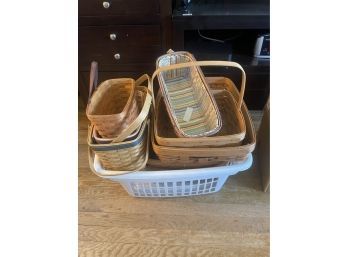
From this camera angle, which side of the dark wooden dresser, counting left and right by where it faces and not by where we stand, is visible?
front
